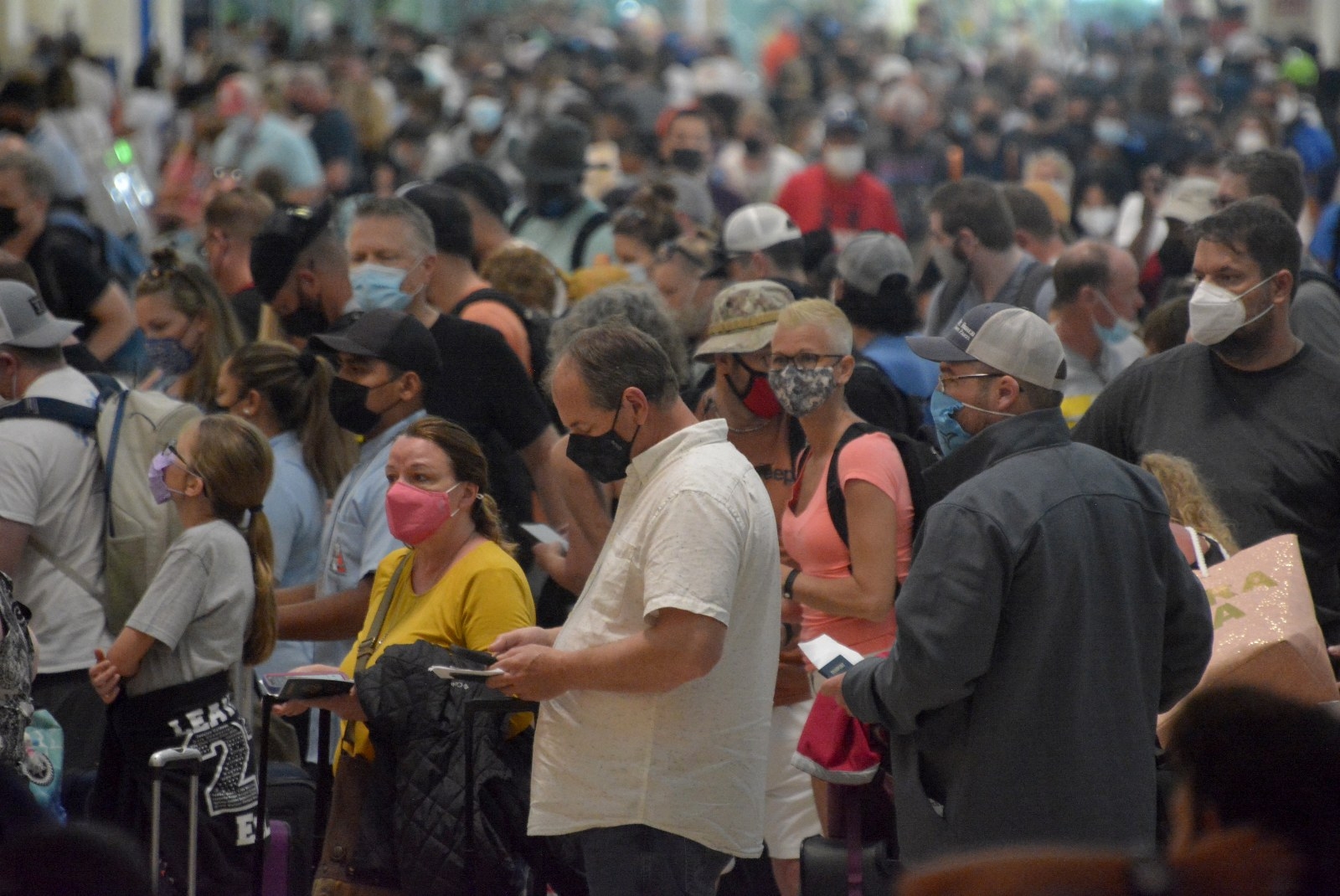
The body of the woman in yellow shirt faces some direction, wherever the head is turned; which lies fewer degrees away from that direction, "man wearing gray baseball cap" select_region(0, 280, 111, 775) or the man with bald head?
the man wearing gray baseball cap

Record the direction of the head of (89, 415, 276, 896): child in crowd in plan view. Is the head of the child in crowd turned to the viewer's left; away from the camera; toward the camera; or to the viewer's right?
to the viewer's left

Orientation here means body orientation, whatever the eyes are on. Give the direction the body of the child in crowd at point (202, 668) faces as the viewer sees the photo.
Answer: to the viewer's left

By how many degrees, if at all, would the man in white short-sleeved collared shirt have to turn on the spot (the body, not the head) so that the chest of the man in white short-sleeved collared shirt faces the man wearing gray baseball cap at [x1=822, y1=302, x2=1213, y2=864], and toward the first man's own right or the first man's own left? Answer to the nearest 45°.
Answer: approximately 180°

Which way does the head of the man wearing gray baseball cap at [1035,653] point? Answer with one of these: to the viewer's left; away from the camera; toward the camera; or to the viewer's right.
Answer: to the viewer's left

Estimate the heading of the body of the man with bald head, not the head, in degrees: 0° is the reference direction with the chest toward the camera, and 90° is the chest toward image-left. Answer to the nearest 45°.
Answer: approximately 270°

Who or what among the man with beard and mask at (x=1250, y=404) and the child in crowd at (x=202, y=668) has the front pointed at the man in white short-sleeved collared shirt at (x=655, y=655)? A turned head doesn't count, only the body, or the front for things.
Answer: the man with beard and mask

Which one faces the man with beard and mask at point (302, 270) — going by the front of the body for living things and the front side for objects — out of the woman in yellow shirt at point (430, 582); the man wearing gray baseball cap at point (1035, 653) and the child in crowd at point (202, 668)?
the man wearing gray baseball cap

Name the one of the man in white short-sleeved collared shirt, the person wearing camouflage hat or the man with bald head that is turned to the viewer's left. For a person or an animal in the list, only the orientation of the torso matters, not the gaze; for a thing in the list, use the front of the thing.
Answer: the man in white short-sleeved collared shirt

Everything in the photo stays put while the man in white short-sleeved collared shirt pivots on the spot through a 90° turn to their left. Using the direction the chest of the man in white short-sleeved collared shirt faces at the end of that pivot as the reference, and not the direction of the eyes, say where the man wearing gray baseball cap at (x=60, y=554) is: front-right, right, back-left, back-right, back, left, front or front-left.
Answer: back-right

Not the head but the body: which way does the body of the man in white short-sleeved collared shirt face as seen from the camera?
to the viewer's left
